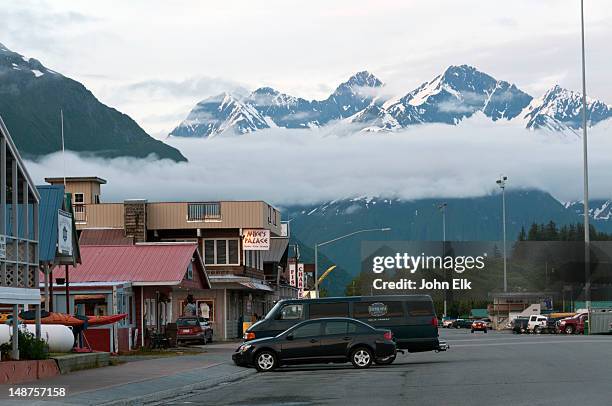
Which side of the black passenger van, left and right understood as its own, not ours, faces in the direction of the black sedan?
left

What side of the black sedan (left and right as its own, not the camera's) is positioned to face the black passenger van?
right

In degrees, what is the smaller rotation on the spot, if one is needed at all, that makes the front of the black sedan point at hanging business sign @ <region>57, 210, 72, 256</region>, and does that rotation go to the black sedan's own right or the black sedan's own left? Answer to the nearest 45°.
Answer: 0° — it already faces it

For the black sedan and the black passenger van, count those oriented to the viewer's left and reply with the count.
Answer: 2

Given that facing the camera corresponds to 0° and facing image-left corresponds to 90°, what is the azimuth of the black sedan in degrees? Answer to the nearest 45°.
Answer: approximately 90°

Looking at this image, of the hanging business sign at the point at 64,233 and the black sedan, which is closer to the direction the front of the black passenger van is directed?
the hanging business sign

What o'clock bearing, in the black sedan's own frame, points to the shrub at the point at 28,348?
The shrub is roughly at 11 o'clock from the black sedan.

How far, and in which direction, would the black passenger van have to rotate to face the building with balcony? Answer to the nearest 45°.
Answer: approximately 45° to its left

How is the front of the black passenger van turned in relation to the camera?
facing to the left of the viewer
